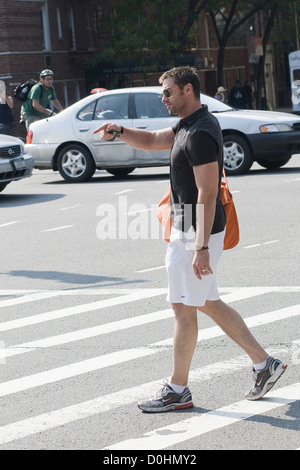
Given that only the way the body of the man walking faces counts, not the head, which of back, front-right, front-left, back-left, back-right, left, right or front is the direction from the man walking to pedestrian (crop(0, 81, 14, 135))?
right

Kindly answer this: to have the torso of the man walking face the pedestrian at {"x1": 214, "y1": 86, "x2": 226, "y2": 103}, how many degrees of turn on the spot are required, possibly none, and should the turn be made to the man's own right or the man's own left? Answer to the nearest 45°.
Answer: approximately 90° to the man's own right

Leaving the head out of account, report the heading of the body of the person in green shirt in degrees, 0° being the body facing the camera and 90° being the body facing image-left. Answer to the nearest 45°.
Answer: approximately 315°

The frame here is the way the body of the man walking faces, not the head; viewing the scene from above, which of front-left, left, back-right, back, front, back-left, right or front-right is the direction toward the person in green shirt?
right

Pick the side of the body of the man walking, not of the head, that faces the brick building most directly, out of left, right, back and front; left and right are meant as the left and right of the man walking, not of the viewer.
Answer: right

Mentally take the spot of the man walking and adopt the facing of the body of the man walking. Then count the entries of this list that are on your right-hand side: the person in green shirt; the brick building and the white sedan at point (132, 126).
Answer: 3

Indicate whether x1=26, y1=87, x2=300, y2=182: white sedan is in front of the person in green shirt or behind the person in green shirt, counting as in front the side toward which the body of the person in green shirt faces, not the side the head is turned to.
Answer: in front

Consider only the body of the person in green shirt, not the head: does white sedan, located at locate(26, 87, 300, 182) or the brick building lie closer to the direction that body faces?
the white sedan

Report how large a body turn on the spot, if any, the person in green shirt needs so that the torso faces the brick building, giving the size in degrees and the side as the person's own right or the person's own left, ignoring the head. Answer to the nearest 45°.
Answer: approximately 135° to the person's own left

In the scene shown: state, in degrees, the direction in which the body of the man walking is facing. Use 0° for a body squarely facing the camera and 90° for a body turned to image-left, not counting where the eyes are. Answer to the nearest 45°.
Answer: approximately 90°

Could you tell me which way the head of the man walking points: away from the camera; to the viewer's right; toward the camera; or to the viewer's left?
to the viewer's left

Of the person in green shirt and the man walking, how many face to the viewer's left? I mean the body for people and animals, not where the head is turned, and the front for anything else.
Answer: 1

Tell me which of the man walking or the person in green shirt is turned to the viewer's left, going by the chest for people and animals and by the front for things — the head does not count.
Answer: the man walking

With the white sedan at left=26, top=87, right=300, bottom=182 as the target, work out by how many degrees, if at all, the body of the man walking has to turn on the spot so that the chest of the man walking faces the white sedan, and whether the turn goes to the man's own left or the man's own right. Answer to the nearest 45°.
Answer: approximately 90° to the man's own right
